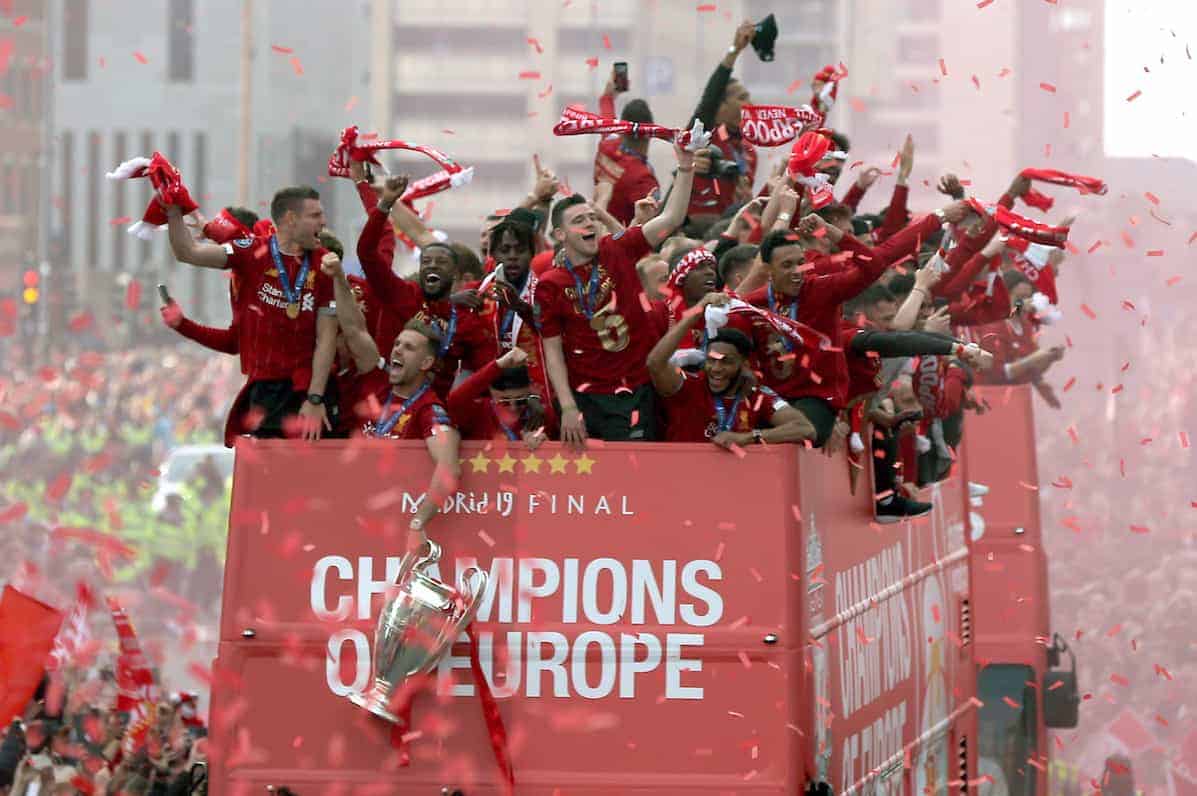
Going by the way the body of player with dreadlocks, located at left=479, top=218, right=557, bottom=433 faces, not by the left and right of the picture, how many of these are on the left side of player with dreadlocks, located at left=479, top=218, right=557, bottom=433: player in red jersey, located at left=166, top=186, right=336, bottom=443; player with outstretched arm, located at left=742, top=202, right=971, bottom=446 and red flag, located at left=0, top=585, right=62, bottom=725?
1

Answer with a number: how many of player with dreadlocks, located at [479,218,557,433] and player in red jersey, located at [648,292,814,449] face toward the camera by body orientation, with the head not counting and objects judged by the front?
2

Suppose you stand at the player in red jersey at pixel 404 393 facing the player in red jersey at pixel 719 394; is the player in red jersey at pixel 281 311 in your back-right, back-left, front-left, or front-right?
back-left

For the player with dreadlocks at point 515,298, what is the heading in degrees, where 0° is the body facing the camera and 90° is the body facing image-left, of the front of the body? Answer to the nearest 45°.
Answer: approximately 0°

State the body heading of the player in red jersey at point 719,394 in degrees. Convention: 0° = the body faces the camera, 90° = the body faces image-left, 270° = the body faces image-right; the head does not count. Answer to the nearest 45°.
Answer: approximately 0°

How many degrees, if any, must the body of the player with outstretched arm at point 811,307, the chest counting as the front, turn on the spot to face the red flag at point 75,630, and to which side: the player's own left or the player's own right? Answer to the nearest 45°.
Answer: approximately 90° to the player's own right

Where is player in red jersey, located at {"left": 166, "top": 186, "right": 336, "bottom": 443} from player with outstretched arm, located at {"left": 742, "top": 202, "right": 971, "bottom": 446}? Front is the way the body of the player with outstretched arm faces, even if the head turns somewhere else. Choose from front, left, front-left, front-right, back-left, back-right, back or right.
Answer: front-right
